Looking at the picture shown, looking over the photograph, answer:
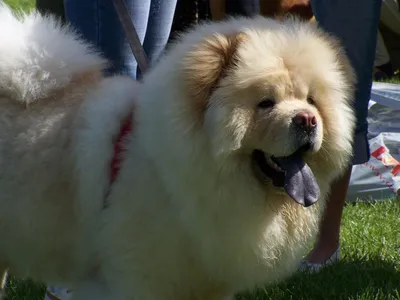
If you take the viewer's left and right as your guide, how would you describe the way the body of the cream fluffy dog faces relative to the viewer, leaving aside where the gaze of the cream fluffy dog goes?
facing the viewer and to the right of the viewer

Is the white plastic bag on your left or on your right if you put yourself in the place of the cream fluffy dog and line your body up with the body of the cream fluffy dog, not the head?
on your left
